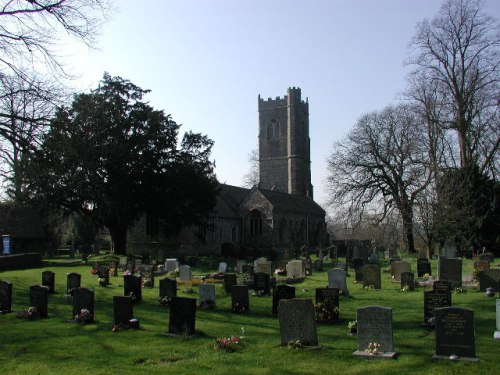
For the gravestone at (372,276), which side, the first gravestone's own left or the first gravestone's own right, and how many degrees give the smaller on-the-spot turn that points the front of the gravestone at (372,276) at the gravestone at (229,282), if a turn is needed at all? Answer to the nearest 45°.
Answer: approximately 90° to the first gravestone's own right

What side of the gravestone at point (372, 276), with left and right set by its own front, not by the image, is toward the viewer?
front

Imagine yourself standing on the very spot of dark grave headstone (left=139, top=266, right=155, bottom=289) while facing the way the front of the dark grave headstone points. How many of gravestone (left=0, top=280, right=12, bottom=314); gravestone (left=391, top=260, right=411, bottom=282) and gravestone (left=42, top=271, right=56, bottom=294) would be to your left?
1

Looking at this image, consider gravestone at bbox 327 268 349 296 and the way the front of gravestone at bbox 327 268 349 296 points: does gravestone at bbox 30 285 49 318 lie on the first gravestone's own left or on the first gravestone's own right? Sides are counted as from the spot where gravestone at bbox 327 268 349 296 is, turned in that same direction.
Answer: on the first gravestone's own right

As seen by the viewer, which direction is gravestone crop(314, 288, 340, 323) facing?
toward the camera

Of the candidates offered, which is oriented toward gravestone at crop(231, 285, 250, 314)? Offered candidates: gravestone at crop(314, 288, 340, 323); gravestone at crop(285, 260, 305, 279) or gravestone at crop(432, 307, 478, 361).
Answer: gravestone at crop(285, 260, 305, 279)

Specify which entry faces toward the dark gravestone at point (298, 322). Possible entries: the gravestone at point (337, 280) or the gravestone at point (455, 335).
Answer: the gravestone at point (337, 280)

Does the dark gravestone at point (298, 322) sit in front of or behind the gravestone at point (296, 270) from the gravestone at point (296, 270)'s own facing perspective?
in front

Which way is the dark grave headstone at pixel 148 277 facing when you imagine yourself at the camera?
facing the viewer

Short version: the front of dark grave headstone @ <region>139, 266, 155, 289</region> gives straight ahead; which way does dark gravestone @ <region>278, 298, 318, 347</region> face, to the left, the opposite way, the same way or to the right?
the same way

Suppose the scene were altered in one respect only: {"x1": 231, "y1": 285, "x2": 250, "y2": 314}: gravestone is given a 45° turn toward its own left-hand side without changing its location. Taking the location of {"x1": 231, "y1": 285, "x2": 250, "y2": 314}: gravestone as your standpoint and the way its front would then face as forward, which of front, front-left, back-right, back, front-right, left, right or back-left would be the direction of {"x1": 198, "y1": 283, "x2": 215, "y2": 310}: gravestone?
back

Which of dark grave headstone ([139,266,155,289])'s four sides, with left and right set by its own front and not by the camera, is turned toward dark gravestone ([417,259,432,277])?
left

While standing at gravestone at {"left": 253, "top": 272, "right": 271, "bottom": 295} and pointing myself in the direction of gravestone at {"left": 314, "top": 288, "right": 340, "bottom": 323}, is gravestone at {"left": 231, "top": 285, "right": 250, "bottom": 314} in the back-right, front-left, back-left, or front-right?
front-right

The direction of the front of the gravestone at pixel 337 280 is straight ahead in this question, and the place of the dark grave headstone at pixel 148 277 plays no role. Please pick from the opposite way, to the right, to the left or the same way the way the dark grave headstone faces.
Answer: the same way

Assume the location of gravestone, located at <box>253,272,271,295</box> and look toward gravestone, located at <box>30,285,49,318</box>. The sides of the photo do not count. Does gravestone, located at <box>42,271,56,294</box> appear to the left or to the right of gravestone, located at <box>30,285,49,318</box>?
right

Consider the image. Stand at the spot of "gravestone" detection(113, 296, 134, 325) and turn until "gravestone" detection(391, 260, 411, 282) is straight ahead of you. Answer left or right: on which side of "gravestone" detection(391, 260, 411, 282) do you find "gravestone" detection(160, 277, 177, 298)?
left

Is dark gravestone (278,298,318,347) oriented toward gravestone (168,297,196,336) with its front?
no

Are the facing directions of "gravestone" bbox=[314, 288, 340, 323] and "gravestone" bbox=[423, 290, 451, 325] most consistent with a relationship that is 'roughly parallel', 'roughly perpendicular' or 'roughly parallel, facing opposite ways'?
roughly parallel

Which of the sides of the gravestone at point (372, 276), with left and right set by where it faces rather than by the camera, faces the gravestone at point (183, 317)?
front

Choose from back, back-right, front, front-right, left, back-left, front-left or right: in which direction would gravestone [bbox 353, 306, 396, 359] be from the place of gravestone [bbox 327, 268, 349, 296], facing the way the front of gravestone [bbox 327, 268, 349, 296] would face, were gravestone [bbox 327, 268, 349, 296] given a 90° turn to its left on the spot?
right

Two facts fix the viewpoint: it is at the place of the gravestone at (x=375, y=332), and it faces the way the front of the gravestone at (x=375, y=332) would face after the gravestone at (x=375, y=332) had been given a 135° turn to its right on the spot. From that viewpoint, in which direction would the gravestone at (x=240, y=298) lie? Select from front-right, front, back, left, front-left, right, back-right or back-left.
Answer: front
